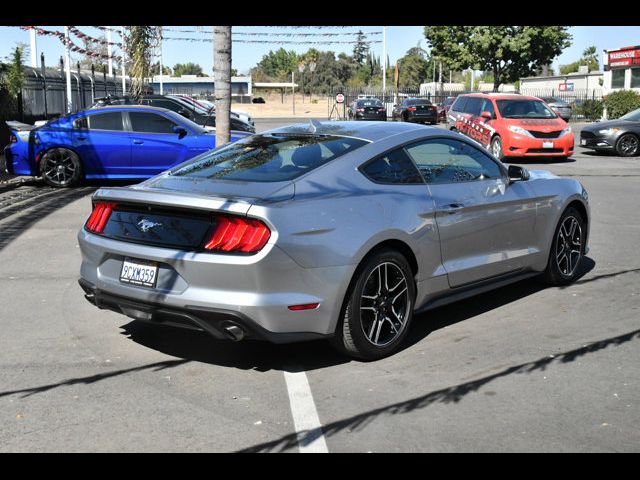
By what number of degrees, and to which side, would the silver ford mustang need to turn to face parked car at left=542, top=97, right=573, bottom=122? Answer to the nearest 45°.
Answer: approximately 45° to its left

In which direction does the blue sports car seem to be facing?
to the viewer's right

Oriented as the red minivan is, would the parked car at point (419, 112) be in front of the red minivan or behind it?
behind

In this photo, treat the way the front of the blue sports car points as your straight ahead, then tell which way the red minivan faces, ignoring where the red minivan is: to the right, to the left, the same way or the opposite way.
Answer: to the right

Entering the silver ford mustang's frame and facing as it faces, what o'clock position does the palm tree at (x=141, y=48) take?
The palm tree is roughly at 10 o'clock from the silver ford mustang.

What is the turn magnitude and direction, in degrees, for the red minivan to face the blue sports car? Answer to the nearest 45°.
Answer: approximately 90° to its right

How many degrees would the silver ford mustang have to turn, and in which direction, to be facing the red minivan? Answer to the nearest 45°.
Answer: approximately 45° to its left

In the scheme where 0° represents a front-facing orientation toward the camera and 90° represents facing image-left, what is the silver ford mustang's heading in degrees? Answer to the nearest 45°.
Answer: approximately 225°

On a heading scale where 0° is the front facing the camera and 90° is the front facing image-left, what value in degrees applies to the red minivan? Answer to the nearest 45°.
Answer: approximately 315°

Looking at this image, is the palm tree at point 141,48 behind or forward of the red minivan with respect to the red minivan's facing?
behind
